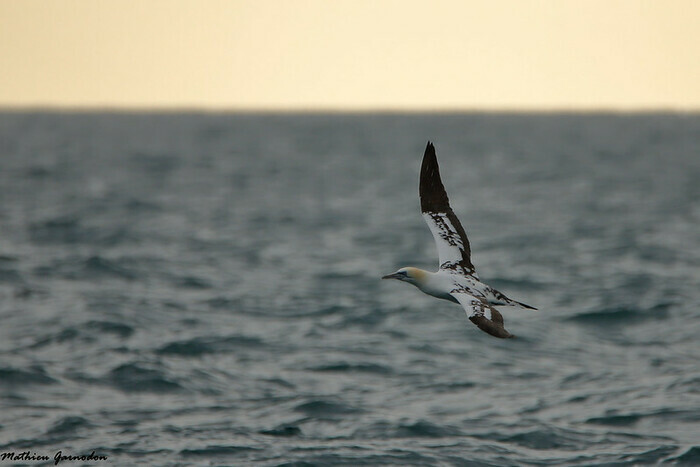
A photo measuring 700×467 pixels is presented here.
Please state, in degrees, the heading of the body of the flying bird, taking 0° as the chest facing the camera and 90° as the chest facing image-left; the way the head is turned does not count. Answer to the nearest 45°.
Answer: approximately 90°
